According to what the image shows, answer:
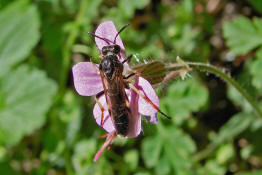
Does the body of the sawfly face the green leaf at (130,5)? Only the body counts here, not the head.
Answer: yes

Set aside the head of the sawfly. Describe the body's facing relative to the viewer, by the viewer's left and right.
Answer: facing away from the viewer

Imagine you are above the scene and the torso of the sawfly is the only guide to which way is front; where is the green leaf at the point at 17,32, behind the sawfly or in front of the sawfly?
in front

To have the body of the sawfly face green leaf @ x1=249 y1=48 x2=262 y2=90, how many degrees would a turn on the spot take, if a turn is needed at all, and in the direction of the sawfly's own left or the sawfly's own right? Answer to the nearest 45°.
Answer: approximately 45° to the sawfly's own right

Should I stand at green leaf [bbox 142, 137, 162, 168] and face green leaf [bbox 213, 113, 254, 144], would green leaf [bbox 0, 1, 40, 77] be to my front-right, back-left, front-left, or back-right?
back-left

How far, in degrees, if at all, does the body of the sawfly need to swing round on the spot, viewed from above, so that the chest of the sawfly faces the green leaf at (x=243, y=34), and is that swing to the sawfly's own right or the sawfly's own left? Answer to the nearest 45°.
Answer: approximately 45° to the sawfly's own right
